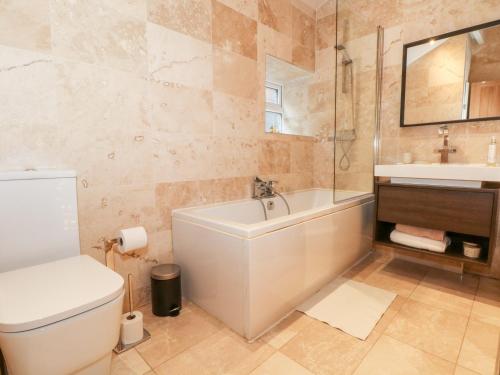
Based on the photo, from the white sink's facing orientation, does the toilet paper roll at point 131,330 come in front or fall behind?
in front

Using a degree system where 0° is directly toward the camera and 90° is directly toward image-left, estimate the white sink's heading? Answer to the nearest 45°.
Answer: approximately 0°
